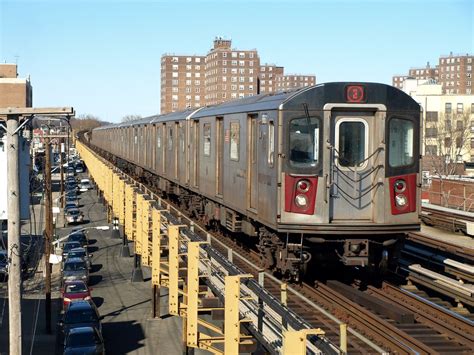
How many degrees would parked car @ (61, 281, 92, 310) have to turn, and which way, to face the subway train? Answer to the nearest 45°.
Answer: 0° — it already faces it
